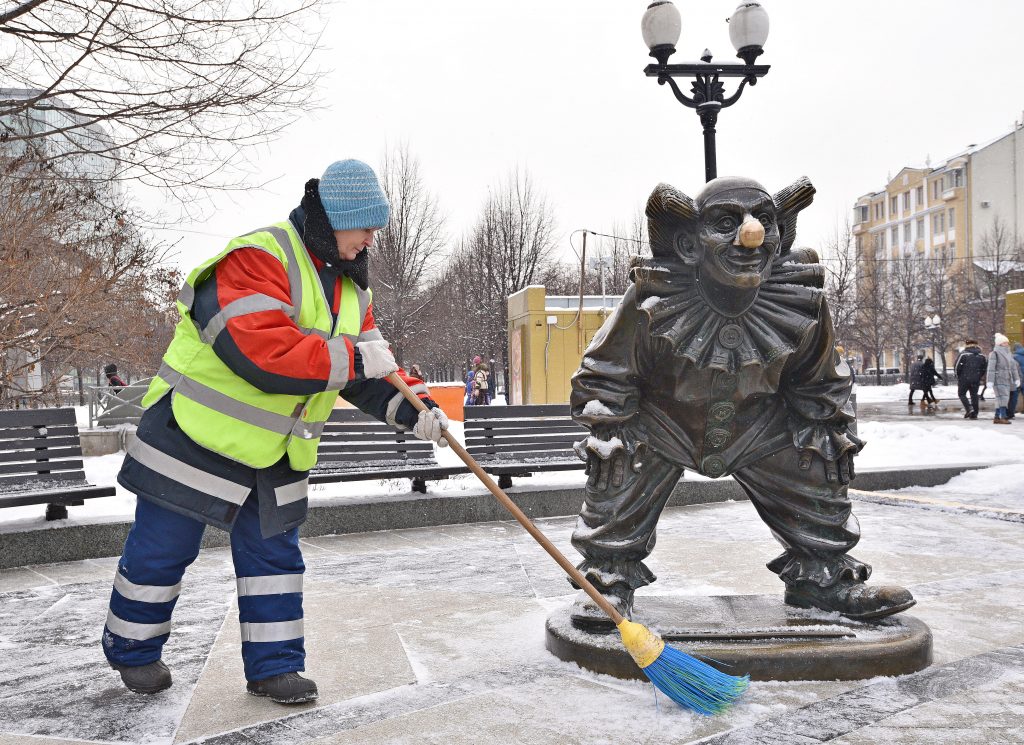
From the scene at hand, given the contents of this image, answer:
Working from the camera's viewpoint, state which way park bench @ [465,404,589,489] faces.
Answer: facing the viewer

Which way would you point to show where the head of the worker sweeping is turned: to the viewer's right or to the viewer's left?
to the viewer's right

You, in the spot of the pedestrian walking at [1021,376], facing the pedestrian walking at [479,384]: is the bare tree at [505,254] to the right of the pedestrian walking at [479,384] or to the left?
right

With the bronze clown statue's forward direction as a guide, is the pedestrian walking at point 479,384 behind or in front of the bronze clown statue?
behind

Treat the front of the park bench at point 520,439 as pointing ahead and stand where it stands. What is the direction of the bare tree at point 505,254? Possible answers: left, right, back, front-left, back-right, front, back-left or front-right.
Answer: back

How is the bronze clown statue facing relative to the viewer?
toward the camera

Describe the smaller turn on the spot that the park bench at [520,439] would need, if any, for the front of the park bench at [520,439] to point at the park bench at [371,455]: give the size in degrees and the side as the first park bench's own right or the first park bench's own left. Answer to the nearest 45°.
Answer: approximately 45° to the first park bench's own right
